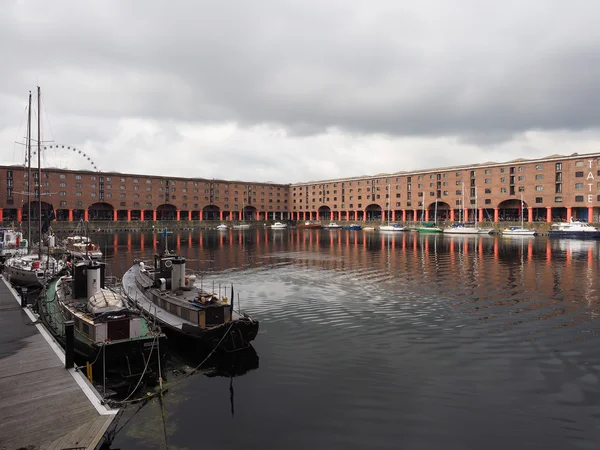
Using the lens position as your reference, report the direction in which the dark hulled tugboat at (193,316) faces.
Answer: facing away from the viewer and to the left of the viewer

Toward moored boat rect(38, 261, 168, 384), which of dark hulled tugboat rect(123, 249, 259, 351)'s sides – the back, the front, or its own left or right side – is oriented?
left

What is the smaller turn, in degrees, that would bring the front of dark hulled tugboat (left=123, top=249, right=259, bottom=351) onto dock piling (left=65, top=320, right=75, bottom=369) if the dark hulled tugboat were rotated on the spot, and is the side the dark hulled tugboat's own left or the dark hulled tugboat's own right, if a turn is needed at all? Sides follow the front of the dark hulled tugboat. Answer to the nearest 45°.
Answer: approximately 90° to the dark hulled tugboat's own left

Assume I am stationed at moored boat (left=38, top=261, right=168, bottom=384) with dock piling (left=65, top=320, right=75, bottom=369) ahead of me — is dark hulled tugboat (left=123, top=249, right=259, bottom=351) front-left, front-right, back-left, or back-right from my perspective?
back-left
